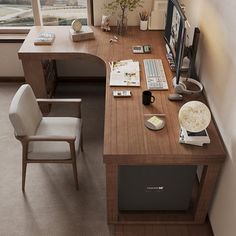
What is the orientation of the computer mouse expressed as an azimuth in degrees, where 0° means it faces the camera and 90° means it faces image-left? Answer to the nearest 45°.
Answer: approximately 270°

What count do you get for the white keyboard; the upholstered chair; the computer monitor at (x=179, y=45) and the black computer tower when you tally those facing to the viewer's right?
1

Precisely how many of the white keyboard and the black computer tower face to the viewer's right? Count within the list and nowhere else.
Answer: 0

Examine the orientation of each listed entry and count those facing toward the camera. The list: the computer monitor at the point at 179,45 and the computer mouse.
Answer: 0

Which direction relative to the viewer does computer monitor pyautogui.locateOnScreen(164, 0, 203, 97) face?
to the viewer's left

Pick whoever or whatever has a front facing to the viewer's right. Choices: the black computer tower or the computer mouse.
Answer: the computer mouse

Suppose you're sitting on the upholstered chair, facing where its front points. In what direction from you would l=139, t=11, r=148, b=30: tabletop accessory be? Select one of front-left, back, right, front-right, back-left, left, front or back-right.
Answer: front-left

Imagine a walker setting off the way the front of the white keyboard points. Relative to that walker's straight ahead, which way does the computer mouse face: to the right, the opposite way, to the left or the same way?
the opposite way

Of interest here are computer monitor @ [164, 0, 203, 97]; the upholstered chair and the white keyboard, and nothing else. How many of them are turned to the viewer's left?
2

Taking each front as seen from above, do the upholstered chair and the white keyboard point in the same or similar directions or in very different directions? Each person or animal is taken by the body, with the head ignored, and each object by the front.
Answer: very different directions

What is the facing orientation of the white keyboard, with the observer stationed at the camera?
facing to the left of the viewer

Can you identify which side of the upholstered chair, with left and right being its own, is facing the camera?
right

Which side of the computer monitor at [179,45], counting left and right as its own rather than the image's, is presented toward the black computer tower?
left
